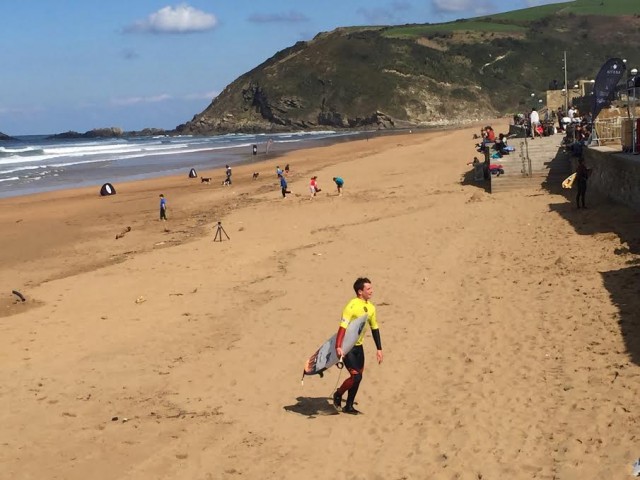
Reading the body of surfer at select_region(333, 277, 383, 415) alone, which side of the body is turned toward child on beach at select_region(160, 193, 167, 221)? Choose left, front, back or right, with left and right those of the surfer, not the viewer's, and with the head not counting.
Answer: back

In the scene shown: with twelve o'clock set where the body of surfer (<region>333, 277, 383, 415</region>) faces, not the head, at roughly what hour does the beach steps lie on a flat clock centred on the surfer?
The beach steps is roughly at 8 o'clock from the surfer.

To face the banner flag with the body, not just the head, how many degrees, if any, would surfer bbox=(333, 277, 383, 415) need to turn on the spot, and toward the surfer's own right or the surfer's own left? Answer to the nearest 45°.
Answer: approximately 90° to the surfer's own left

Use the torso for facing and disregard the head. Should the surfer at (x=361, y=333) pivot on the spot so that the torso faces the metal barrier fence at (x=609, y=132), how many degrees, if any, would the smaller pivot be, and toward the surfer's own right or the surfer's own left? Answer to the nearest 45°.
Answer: approximately 90° to the surfer's own left

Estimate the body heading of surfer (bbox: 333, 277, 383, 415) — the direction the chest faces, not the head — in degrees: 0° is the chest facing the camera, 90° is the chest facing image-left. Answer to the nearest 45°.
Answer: approximately 315°

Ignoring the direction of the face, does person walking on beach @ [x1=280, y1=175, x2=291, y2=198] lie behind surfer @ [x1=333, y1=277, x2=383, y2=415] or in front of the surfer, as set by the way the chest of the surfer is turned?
behind

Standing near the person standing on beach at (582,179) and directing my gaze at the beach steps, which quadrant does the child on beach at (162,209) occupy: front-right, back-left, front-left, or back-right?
front-left

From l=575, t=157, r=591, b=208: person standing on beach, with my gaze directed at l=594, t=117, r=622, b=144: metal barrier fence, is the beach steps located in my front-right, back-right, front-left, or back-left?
front-left

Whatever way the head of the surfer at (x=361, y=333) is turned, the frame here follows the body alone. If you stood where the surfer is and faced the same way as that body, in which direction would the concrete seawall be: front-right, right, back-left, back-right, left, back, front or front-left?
left

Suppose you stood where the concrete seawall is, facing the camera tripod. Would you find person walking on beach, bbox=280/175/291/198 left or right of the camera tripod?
right
